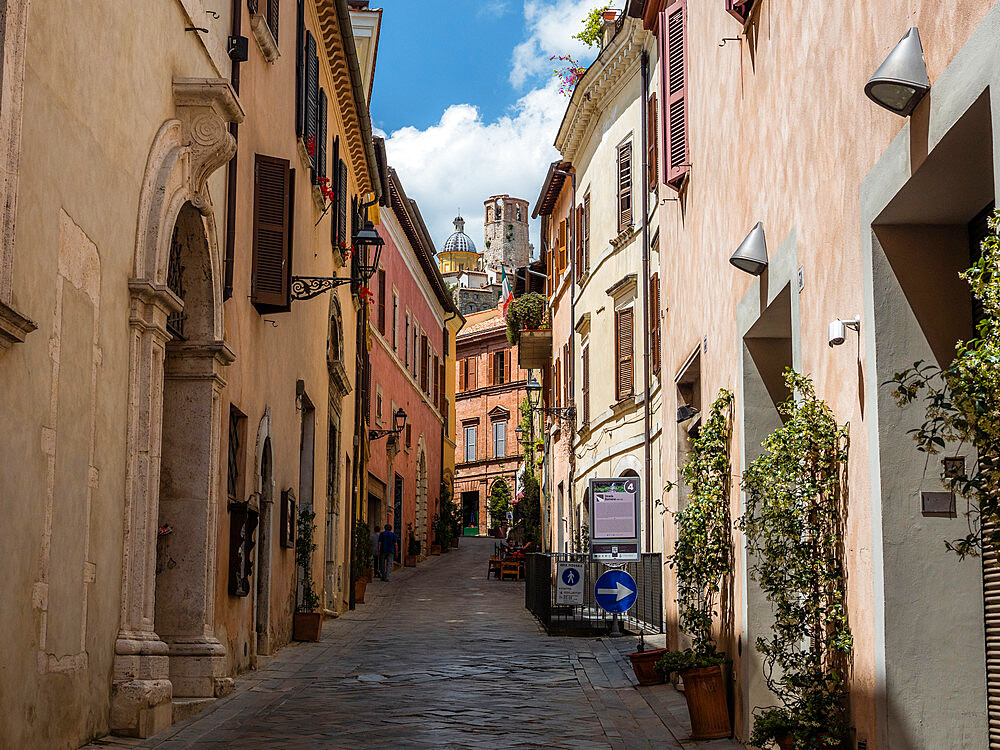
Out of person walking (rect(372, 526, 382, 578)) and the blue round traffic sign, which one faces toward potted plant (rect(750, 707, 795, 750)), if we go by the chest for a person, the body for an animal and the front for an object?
the blue round traffic sign

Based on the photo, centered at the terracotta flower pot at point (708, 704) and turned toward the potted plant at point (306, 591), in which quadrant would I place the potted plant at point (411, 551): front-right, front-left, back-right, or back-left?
front-right

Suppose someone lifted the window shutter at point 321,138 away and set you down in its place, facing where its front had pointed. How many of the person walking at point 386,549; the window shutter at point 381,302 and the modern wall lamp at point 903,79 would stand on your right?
1

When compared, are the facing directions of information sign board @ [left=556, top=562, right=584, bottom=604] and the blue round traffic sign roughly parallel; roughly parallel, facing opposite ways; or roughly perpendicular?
roughly parallel

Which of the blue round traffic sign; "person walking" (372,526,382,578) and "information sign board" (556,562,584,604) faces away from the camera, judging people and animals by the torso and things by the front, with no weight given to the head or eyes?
the person walking

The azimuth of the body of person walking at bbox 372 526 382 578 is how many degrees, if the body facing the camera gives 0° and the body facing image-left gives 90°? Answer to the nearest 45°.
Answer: approximately 180°

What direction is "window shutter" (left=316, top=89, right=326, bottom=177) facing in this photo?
to the viewer's right

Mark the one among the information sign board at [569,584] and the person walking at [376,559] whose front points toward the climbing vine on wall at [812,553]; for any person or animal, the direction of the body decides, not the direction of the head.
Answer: the information sign board

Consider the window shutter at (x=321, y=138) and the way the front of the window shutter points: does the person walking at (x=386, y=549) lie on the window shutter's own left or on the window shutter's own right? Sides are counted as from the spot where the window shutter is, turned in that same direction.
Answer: on the window shutter's own left

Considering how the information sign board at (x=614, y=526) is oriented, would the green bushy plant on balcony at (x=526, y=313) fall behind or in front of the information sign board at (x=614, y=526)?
behind

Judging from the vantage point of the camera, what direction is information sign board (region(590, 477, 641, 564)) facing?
facing the viewer

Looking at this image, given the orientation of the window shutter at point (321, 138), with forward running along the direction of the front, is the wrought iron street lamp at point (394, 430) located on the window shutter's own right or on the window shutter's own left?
on the window shutter's own left

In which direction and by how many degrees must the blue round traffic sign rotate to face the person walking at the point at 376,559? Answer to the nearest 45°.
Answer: approximately 180°
